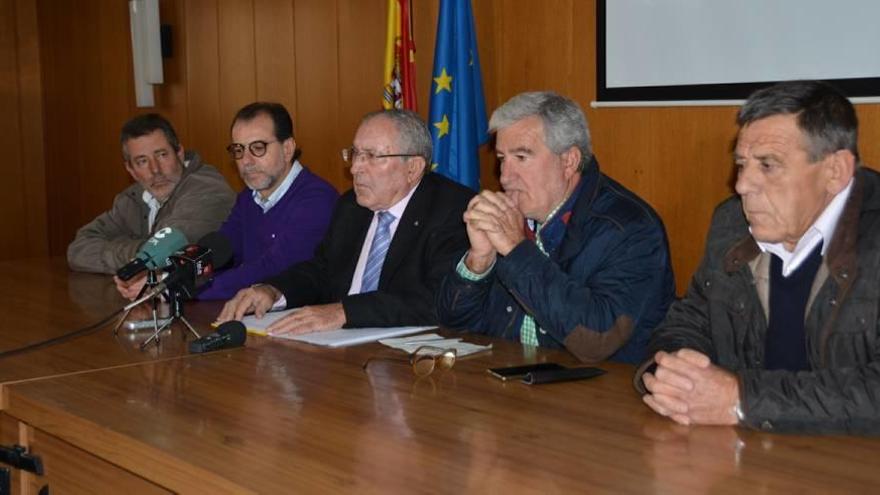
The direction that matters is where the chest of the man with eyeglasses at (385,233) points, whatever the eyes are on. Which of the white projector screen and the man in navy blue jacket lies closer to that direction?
the man in navy blue jacket

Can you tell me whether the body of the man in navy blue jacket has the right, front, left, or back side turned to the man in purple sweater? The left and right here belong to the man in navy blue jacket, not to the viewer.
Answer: right

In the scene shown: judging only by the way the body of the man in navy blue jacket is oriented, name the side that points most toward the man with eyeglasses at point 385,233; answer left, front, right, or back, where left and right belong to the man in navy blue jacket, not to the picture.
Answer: right

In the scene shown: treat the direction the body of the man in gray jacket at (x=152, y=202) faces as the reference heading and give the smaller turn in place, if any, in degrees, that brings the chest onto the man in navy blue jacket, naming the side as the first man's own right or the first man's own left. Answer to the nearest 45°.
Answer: approximately 90° to the first man's own left

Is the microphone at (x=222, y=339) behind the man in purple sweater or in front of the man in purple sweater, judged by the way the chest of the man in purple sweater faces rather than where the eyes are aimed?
in front

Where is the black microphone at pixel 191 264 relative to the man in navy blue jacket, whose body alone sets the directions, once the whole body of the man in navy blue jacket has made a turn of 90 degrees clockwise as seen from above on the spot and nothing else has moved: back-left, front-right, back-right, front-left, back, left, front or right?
front-left

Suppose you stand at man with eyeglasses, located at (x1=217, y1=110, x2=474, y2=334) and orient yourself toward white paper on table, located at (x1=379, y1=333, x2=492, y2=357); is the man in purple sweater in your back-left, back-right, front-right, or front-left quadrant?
back-right

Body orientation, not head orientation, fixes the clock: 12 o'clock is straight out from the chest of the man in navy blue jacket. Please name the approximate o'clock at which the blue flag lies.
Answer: The blue flag is roughly at 4 o'clock from the man in navy blue jacket.

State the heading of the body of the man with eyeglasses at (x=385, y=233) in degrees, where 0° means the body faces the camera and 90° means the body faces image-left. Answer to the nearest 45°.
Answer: approximately 45°

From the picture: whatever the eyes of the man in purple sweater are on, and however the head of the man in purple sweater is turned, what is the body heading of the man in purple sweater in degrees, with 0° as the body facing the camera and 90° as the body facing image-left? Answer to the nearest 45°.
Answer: approximately 45°

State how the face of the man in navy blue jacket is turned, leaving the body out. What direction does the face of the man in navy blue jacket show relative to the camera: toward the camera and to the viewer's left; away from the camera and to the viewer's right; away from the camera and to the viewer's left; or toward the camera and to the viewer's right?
toward the camera and to the viewer's left
